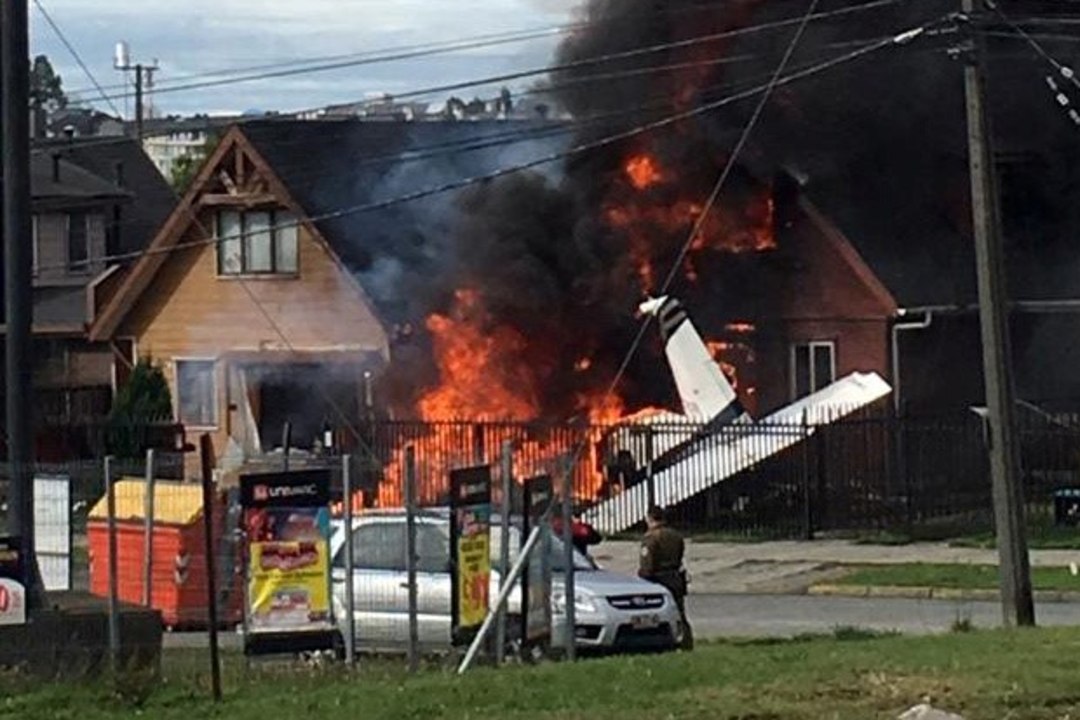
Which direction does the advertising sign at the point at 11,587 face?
toward the camera

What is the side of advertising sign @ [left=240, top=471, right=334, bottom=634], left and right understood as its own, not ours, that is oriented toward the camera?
front

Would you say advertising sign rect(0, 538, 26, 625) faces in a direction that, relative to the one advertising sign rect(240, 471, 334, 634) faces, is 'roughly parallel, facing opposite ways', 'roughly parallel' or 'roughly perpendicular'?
roughly parallel

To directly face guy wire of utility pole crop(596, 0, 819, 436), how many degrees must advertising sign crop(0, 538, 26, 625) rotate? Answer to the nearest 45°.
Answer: approximately 135° to its left

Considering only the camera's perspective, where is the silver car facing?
facing the viewer and to the right of the viewer

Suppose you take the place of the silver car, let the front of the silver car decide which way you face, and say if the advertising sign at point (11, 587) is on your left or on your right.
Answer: on your right

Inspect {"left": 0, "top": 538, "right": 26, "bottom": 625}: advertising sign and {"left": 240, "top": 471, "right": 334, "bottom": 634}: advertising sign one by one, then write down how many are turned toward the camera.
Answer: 2

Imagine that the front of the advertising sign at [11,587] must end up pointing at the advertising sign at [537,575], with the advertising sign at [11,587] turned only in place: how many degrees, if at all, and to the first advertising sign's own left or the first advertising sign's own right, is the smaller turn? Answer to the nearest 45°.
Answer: approximately 90° to the first advertising sign's own left

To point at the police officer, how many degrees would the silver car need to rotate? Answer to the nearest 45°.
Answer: approximately 45° to its left

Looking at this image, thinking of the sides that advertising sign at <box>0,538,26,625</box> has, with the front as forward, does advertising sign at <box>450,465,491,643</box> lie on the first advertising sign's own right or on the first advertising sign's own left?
on the first advertising sign's own left
